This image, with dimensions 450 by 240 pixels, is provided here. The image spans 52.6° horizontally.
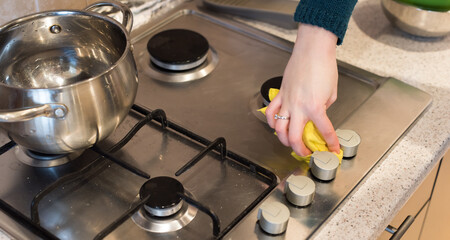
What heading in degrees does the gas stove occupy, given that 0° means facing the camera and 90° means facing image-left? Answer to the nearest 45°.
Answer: approximately 315°

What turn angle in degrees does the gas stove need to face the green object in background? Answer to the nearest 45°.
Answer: approximately 90° to its left
